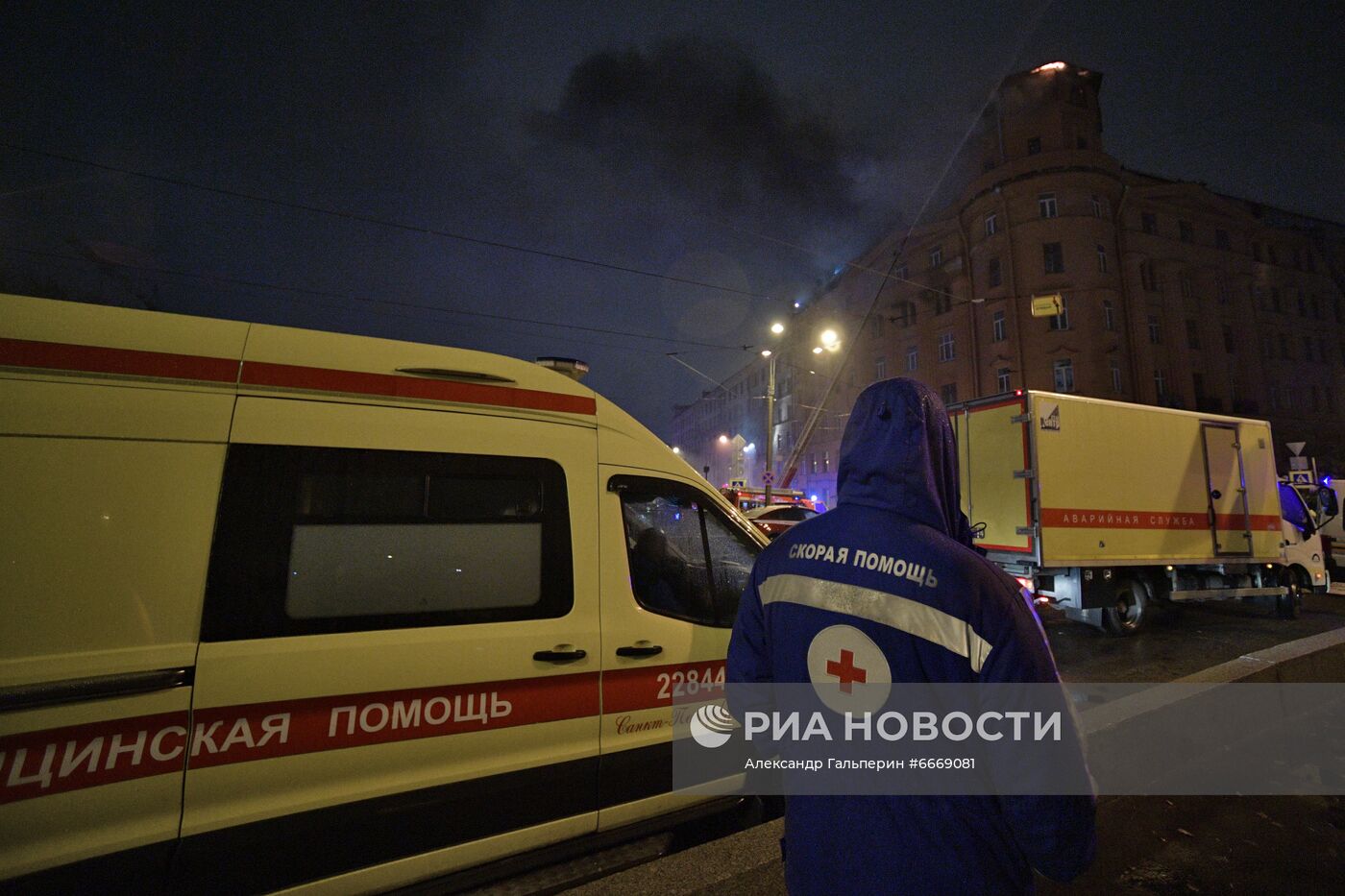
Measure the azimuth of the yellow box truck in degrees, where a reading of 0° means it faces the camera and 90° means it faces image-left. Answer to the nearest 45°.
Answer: approximately 225°

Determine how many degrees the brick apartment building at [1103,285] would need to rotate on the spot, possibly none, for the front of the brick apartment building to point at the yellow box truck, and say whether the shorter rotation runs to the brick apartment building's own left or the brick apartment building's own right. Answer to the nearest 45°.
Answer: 0° — it already faces it

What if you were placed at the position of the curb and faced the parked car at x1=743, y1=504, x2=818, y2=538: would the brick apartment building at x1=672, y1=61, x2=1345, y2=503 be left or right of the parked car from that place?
right

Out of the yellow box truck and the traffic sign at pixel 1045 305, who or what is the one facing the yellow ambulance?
the traffic sign

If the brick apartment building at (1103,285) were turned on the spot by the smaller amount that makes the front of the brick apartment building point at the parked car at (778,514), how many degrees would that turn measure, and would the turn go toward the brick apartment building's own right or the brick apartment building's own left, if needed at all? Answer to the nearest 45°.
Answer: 0° — it already faces it

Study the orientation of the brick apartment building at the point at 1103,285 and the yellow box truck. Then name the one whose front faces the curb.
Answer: the brick apartment building

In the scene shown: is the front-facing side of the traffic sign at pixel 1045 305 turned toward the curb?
yes

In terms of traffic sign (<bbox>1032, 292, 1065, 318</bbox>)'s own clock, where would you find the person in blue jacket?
The person in blue jacket is roughly at 12 o'clock from the traffic sign.

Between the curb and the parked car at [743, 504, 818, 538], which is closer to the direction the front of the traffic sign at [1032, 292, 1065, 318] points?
the curb

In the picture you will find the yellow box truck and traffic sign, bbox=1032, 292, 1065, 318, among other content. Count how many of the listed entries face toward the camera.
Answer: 1

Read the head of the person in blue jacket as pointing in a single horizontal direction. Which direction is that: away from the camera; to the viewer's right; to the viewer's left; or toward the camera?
away from the camera

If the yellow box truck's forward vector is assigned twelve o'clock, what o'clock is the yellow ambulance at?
The yellow ambulance is roughly at 5 o'clock from the yellow box truck.

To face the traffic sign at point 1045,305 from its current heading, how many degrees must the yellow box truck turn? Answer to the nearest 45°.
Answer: approximately 45° to its left

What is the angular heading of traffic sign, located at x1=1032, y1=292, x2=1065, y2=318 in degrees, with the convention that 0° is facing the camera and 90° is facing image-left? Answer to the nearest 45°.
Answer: approximately 0°
